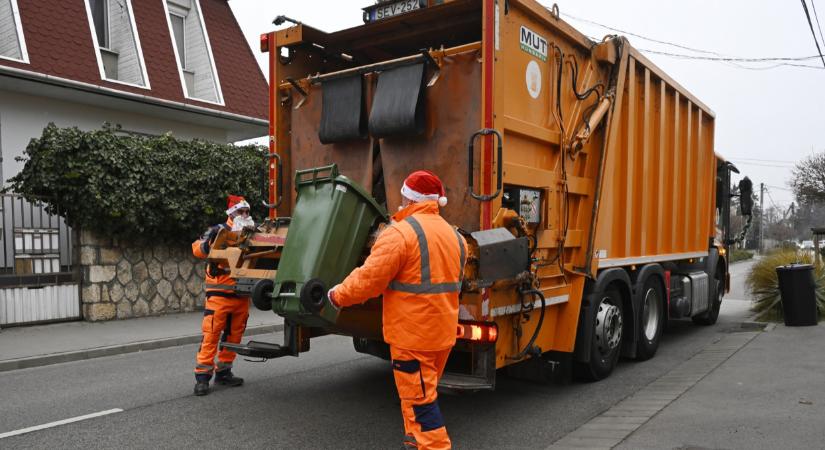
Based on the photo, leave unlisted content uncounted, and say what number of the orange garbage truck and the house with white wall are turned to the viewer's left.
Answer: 0

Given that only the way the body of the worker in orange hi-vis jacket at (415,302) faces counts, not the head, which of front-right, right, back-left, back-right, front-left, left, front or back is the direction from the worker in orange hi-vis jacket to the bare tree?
right

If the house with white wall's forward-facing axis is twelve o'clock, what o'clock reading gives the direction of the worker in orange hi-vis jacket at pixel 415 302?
The worker in orange hi-vis jacket is roughly at 1 o'clock from the house with white wall.

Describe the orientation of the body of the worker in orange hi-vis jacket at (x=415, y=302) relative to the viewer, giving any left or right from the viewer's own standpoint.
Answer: facing away from the viewer and to the left of the viewer

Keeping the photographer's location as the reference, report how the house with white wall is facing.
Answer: facing the viewer and to the right of the viewer

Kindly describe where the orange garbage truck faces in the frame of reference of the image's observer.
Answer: facing away from the viewer and to the right of the viewer

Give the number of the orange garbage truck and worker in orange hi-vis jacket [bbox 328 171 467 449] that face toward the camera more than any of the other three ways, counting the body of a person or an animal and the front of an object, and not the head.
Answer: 0

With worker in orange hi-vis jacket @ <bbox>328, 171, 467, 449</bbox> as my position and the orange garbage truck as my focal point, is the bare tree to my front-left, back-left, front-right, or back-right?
front-right

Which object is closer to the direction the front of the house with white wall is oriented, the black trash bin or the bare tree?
the black trash bin

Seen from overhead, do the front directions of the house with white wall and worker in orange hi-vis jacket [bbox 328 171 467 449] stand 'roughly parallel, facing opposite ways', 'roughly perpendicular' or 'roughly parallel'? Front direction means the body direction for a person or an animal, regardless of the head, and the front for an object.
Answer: roughly parallel, facing opposite ways

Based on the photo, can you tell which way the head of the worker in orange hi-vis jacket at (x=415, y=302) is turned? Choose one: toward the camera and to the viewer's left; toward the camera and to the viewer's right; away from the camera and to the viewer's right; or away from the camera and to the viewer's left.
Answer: away from the camera and to the viewer's left

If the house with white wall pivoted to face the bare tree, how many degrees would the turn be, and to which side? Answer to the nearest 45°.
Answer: approximately 45° to its left

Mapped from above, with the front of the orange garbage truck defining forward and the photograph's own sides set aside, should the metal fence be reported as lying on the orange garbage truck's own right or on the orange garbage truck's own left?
on the orange garbage truck's own left

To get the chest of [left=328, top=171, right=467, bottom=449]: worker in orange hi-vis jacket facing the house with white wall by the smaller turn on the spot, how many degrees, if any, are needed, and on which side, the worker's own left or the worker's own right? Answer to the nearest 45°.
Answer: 0° — they already face it
